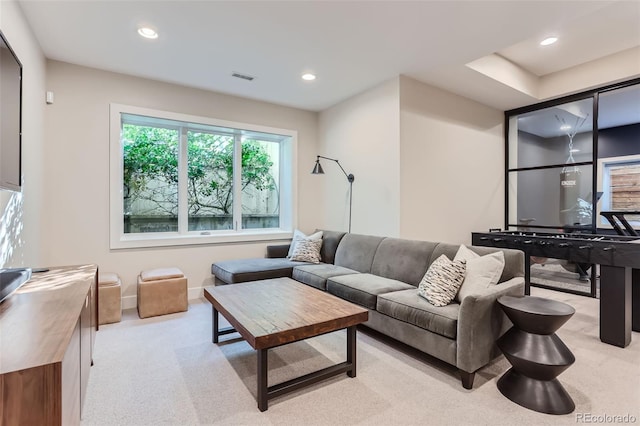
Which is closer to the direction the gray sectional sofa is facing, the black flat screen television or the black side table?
the black flat screen television

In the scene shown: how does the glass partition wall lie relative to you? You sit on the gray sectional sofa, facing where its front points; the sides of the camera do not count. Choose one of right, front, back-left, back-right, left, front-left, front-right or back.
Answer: back

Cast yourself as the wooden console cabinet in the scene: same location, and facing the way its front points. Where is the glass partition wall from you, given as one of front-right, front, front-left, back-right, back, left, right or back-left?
front

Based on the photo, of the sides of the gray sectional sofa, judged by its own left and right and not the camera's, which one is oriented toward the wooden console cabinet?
front

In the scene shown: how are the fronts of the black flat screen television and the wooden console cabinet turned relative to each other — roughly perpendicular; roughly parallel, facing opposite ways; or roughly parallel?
roughly parallel

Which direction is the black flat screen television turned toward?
to the viewer's right

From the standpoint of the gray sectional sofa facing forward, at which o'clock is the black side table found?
The black side table is roughly at 9 o'clock from the gray sectional sofa.

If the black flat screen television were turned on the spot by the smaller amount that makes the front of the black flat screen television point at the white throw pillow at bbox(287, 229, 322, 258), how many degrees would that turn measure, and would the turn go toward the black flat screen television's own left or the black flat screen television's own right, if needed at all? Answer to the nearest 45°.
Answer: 0° — it already faces it

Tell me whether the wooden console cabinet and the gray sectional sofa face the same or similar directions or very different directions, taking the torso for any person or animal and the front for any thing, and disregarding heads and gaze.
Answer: very different directions

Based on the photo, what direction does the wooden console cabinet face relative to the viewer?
to the viewer's right

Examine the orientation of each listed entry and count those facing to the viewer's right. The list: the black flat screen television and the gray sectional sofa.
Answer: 1

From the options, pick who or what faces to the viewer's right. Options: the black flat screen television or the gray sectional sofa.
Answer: the black flat screen television

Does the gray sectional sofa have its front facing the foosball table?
no

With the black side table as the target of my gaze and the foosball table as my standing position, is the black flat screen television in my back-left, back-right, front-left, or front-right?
front-right

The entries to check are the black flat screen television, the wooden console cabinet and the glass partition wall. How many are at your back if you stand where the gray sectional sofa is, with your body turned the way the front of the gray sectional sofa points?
1
